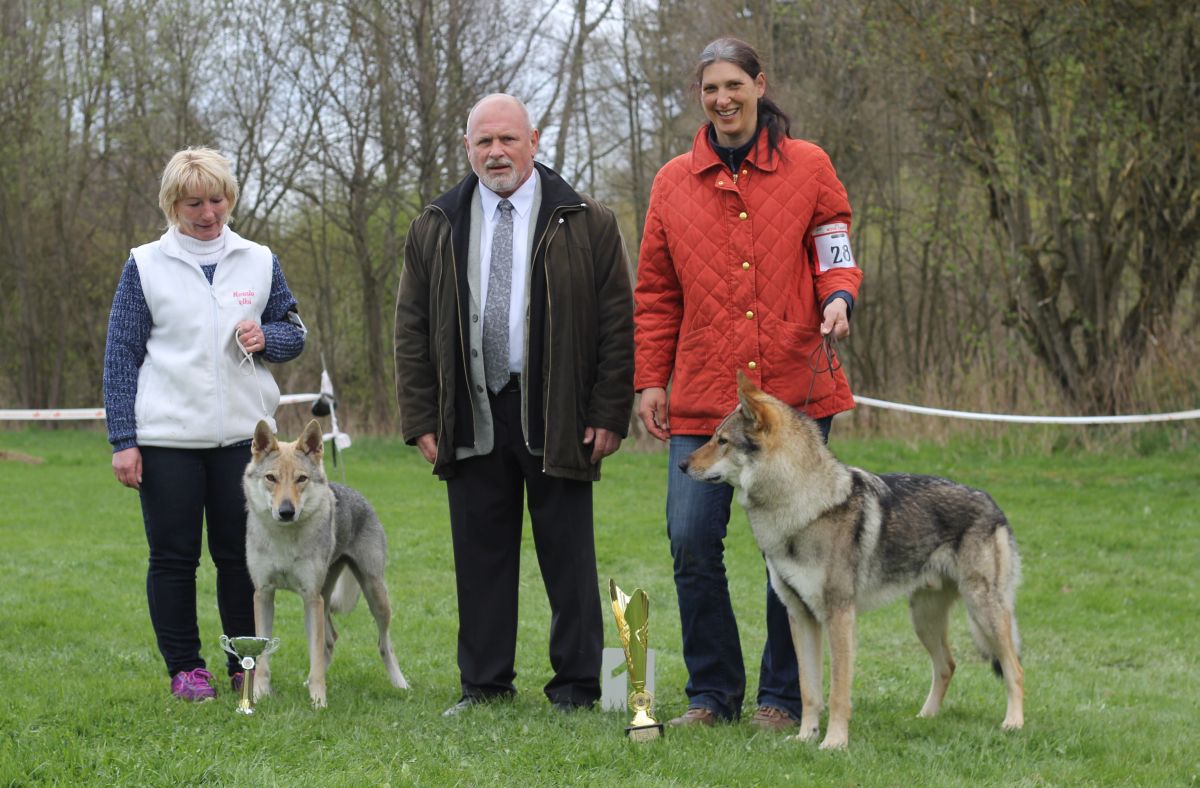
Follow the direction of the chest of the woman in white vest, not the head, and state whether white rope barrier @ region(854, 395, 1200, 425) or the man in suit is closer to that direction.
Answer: the man in suit

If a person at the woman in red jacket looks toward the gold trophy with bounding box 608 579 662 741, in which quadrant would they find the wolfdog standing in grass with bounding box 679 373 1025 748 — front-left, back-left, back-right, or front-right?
back-left

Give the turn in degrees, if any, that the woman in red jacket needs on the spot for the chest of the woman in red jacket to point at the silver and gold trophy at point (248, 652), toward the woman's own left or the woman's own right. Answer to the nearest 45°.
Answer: approximately 90° to the woman's own right

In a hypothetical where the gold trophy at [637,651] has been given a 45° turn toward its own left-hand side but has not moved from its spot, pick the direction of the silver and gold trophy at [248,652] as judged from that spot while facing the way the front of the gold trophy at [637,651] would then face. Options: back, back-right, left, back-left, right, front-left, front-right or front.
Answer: back-right

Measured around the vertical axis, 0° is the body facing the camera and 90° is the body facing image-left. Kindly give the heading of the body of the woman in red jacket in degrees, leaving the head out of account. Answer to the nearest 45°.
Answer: approximately 0°

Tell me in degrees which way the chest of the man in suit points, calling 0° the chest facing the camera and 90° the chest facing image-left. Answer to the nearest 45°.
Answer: approximately 0°

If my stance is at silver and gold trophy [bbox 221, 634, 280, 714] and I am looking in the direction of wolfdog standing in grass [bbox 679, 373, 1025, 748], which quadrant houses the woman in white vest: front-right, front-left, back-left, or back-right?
back-left

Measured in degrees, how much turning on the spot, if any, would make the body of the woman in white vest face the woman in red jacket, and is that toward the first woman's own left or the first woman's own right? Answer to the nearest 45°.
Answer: approximately 45° to the first woman's own left
